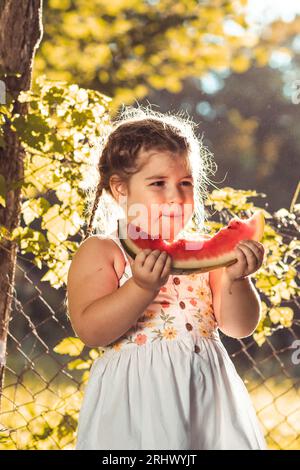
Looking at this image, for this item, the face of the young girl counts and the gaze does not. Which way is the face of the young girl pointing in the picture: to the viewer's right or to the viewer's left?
to the viewer's right

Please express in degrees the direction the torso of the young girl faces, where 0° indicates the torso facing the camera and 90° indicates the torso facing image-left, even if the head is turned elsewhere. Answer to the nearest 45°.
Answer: approximately 315°
